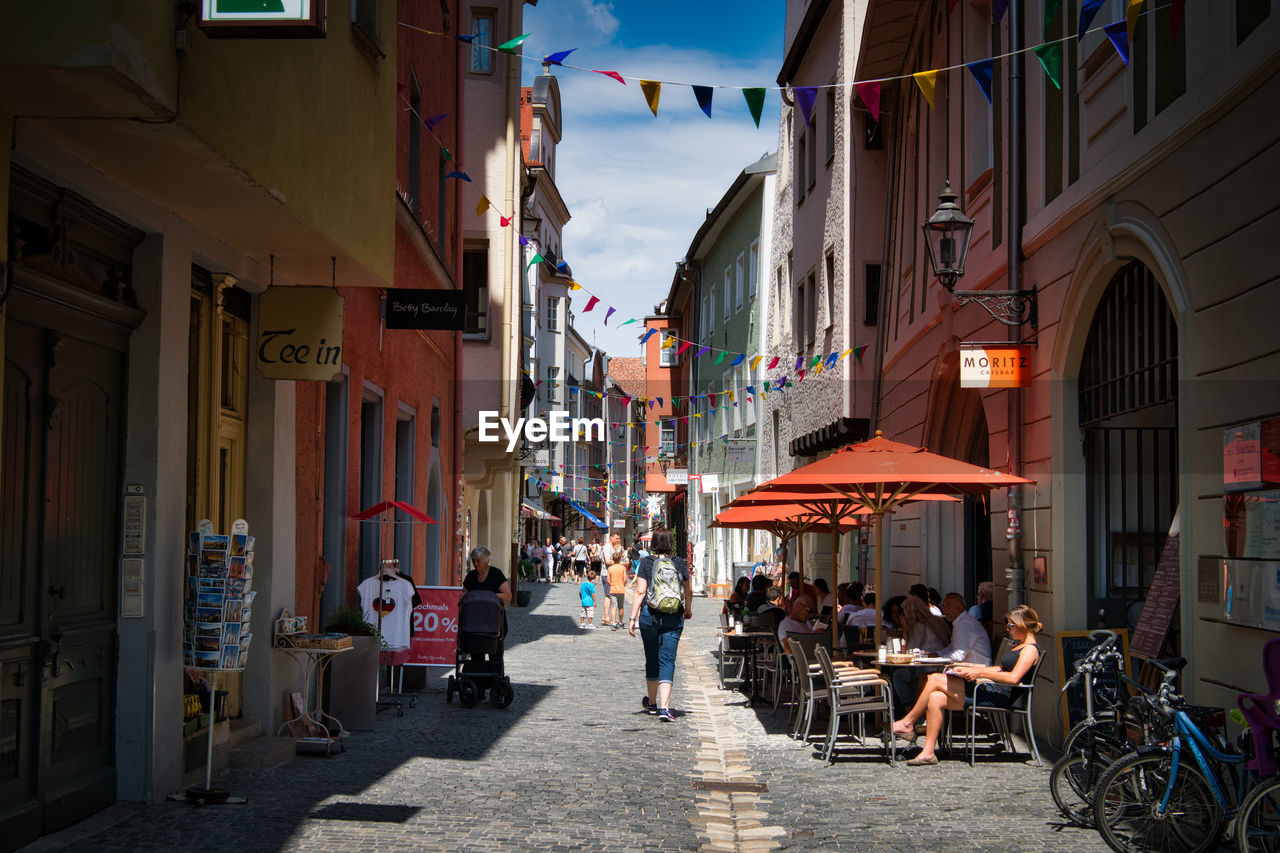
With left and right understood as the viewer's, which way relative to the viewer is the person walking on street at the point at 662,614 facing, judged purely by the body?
facing away from the viewer

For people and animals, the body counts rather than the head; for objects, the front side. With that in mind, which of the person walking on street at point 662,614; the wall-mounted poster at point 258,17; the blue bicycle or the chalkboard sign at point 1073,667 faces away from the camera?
the person walking on street

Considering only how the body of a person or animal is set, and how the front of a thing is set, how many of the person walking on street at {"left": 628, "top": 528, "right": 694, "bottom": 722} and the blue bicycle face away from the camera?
1

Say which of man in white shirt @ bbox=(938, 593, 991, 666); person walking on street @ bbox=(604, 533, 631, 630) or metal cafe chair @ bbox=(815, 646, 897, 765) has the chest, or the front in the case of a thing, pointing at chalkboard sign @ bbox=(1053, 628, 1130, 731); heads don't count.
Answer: the metal cafe chair

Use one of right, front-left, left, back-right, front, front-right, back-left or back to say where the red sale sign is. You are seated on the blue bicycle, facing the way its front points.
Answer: right

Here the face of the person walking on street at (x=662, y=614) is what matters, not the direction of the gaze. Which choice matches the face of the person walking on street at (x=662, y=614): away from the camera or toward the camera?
away from the camera

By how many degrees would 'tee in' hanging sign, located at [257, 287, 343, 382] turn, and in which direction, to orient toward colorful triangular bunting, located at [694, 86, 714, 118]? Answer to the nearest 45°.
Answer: approximately 90° to its left

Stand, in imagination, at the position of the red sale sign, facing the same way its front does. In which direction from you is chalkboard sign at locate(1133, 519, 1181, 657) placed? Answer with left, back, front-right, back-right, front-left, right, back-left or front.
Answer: front-left
